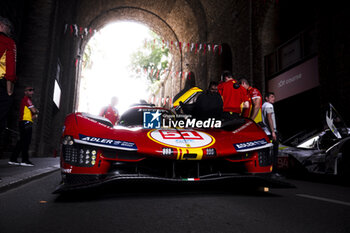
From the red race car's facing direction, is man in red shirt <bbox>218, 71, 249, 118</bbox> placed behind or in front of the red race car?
behind

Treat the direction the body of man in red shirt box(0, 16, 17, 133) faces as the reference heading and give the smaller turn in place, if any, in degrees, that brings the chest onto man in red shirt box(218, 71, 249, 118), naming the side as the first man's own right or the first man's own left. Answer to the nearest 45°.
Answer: approximately 135° to the first man's own left

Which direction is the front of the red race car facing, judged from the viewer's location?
facing the viewer

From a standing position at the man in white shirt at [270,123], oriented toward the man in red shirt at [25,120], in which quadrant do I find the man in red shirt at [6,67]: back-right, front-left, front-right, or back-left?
front-left

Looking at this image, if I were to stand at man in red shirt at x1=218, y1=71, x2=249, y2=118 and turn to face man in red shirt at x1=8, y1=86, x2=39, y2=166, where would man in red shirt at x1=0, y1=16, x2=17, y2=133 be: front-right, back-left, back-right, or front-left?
front-left

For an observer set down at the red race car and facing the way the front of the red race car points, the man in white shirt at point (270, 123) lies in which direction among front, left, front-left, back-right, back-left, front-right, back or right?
back-left
